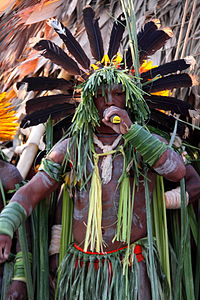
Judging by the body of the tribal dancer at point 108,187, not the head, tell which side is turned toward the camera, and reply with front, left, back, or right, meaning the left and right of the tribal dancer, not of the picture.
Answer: front
